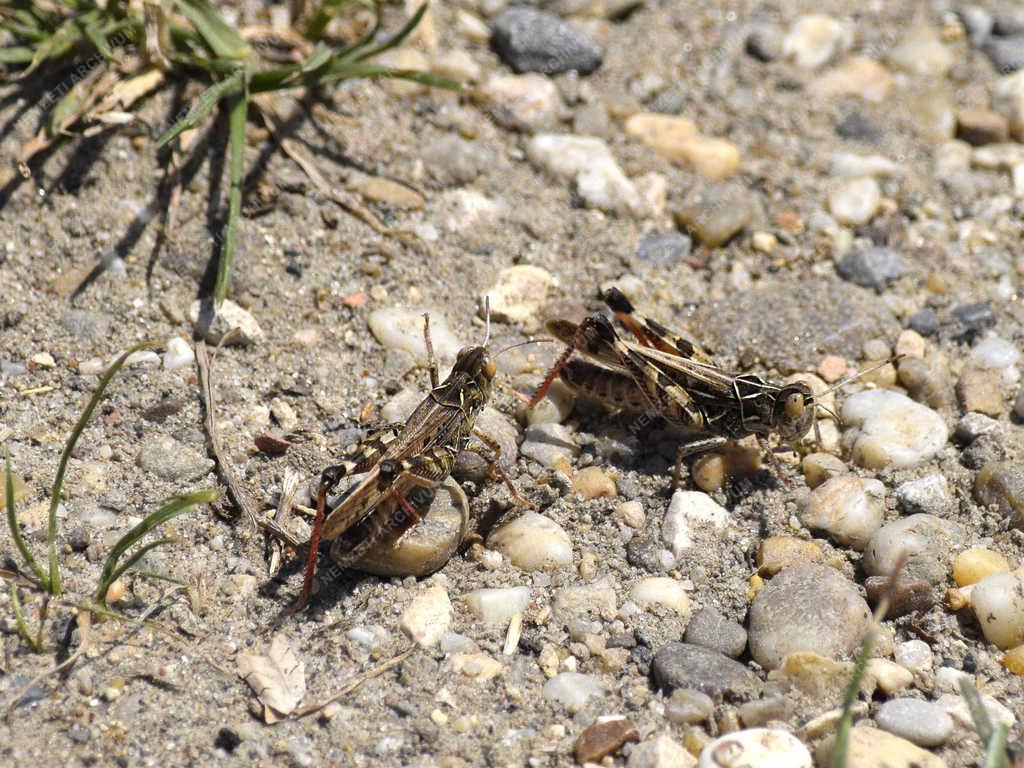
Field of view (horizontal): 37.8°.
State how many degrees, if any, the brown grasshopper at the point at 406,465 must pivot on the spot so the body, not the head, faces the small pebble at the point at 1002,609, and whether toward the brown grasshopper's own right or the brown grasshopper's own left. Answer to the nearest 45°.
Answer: approximately 45° to the brown grasshopper's own right

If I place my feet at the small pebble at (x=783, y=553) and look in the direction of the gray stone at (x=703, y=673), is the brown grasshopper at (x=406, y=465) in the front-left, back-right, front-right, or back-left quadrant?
front-right

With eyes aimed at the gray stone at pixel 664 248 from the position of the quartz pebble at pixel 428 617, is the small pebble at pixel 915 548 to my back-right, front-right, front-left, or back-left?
front-right

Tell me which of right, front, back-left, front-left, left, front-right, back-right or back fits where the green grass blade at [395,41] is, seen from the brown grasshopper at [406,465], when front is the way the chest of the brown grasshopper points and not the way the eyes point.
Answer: front-left

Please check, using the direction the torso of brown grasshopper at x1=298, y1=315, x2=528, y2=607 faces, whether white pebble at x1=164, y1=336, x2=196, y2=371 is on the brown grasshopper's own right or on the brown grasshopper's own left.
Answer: on the brown grasshopper's own left

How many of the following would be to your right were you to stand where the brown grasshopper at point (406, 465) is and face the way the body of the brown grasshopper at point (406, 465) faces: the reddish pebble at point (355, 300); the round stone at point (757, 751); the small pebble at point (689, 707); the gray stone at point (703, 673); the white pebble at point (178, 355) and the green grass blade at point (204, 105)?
3

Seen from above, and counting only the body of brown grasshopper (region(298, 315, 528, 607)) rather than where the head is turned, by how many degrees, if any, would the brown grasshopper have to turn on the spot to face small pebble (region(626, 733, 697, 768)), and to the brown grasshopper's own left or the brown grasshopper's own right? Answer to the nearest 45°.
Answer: approximately 90° to the brown grasshopper's own right

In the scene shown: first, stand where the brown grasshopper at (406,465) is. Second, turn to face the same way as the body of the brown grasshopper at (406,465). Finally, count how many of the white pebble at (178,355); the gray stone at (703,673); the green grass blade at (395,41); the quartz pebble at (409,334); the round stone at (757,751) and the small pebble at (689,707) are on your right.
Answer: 3

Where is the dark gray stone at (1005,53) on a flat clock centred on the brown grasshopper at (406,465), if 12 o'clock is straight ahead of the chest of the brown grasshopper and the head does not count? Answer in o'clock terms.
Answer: The dark gray stone is roughly at 12 o'clock from the brown grasshopper.

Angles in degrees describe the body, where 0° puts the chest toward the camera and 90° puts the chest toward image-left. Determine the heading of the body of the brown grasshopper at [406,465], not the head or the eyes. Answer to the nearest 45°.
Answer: approximately 225°

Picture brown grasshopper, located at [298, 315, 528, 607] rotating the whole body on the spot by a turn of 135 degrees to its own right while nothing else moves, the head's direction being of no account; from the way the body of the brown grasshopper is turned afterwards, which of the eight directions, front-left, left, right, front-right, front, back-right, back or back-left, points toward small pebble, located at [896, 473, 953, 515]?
left

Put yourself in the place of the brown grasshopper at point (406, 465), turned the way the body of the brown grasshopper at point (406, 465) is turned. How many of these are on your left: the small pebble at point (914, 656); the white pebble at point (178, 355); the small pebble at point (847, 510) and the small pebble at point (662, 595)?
1

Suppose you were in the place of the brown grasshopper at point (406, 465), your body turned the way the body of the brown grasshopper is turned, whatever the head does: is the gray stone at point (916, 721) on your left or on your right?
on your right

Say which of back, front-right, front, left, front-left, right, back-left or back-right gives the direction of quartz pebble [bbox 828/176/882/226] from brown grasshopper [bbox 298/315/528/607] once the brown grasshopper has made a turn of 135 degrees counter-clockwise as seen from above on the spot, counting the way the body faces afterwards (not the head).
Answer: back-right

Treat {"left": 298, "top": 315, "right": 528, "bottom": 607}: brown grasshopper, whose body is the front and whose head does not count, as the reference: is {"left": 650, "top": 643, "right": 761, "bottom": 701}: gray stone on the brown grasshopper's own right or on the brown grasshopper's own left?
on the brown grasshopper's own right

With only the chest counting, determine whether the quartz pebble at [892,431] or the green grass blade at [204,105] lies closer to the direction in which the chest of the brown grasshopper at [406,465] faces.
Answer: the quartz pebble

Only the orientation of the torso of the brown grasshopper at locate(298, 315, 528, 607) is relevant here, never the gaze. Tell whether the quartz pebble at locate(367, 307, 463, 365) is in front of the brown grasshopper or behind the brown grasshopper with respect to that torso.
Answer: in front

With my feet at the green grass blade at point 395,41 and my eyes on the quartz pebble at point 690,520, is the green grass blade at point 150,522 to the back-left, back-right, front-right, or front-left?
front-right
